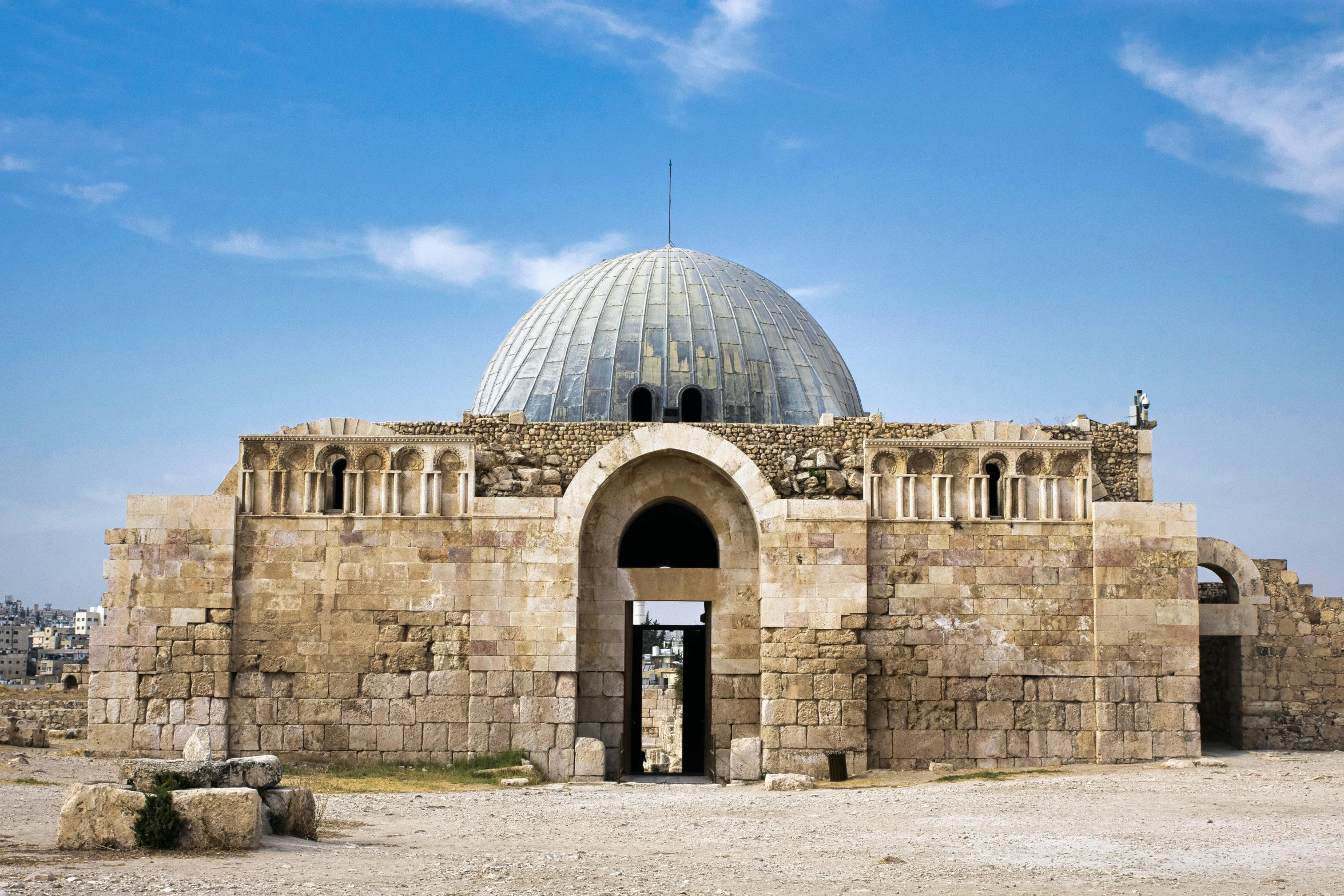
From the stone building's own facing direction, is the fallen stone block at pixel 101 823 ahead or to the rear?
ahead

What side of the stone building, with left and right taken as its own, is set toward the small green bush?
front

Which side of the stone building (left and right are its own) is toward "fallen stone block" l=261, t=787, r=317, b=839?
front

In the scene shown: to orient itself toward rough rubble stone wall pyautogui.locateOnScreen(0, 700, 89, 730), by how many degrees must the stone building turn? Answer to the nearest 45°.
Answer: approximately 135° to its right

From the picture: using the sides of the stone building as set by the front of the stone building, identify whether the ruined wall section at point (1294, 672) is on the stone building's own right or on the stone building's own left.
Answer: on the stone building's own left

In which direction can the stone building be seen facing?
toward the camera
